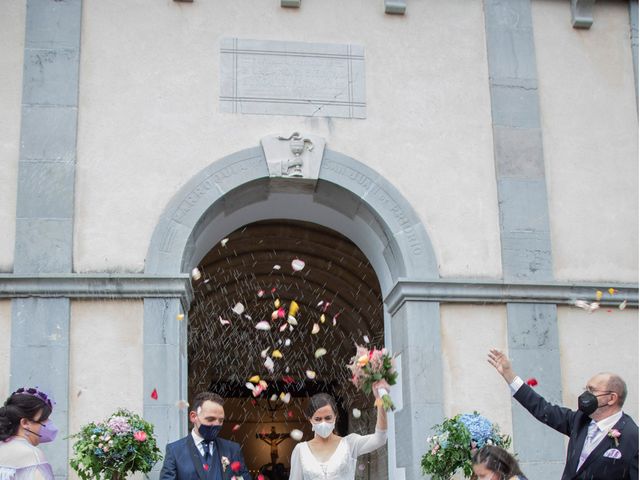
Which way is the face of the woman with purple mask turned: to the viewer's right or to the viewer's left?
to the viewer's right

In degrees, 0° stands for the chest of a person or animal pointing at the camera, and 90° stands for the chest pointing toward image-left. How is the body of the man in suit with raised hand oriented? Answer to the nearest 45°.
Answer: approximately 45°

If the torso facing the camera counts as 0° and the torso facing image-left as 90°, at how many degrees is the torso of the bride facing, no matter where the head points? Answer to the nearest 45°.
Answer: approximately 0°

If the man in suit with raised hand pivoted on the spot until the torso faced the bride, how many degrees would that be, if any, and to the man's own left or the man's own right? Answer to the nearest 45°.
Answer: approximately 45° to the man's own right

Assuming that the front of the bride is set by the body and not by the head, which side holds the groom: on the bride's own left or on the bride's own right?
on the bride's own right

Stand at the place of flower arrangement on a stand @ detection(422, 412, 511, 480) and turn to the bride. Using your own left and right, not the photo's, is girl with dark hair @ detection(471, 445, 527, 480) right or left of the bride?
left

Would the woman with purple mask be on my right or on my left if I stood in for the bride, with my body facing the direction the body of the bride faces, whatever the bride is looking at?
on my right

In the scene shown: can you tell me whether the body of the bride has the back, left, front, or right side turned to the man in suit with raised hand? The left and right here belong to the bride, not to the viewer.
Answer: left

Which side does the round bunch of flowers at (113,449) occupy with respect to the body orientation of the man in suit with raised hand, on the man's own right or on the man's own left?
on the man's own right

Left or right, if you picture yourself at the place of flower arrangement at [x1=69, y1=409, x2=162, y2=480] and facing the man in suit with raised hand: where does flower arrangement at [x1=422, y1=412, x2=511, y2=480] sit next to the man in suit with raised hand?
left
